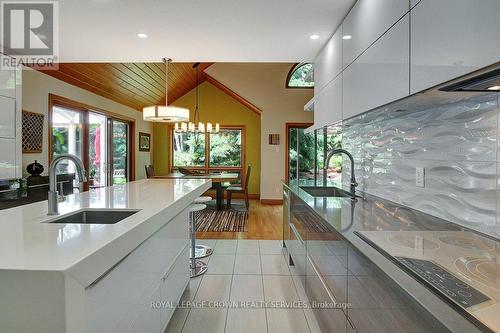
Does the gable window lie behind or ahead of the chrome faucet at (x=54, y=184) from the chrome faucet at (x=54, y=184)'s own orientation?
ahead

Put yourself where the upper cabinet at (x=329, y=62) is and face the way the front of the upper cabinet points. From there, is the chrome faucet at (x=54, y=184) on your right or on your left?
on your left

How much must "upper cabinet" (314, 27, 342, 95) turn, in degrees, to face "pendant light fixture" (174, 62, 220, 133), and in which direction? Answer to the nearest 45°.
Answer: approximately 45° to its right

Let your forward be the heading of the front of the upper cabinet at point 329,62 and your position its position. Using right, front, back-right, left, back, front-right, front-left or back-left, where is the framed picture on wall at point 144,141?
front-right

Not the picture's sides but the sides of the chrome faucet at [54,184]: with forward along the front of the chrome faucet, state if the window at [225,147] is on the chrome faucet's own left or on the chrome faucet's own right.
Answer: on the chrome faucet's own left

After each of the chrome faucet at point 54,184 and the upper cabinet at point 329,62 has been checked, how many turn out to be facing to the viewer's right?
1

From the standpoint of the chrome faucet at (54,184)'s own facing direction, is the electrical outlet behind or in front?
in front

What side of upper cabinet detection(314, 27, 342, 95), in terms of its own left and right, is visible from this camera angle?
left

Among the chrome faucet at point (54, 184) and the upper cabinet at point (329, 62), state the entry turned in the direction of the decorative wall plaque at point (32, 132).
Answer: the upper cabinet

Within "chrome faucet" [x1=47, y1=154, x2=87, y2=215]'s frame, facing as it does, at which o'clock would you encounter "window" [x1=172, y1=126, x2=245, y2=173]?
The window is roughly at 10 o'clock from the chrome faucet.

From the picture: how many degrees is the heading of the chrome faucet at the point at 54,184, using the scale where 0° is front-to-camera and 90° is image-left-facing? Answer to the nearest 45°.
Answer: approximately 270°
